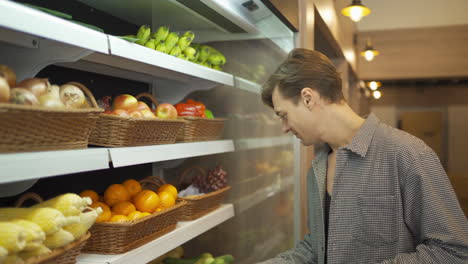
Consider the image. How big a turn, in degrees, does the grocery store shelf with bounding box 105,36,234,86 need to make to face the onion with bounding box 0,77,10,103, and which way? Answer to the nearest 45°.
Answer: approximately 90° to its right

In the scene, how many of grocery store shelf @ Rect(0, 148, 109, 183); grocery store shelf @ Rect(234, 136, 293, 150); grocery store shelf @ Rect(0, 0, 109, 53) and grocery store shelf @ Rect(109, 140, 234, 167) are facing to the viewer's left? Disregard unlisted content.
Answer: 0

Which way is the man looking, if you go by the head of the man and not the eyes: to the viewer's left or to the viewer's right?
to the viewer's left

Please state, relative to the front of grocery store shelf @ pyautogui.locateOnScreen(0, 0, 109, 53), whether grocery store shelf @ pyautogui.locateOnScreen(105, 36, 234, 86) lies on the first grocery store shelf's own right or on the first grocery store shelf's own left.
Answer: on the first grocery store shelf's own left

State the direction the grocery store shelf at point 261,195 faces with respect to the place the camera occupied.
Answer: facing the viewer and to the right of the viewer

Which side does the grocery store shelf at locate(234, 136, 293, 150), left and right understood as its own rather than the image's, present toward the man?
front

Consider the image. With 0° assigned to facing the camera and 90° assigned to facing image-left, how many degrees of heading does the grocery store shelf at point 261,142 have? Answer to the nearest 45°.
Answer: approximately 315°

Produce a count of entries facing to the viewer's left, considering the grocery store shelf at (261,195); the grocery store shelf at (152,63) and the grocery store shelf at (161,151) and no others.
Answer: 0

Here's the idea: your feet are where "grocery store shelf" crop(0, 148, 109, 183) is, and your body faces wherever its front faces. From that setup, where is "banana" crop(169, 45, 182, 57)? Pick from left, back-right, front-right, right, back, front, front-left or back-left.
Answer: left
